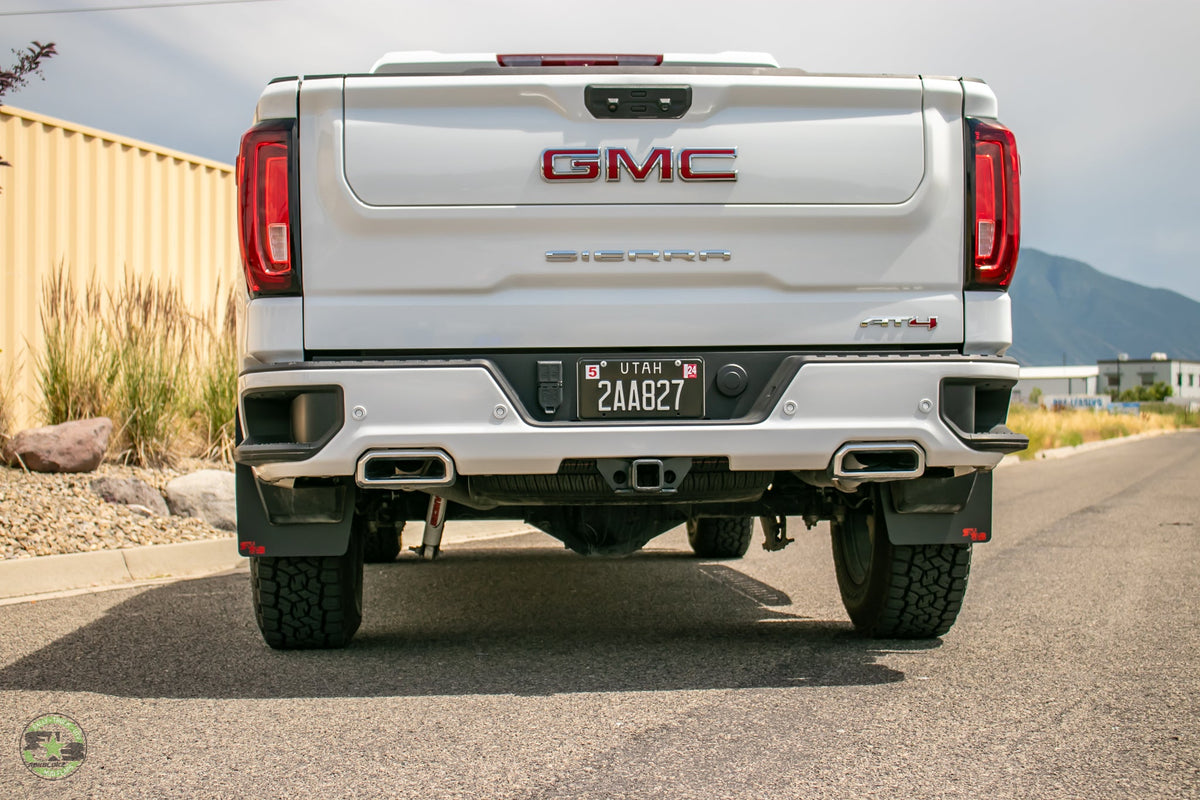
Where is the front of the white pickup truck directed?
away from the camera

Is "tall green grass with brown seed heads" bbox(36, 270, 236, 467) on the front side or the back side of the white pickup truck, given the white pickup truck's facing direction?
on the front side

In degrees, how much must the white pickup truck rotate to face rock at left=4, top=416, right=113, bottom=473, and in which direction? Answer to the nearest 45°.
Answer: approximately 45° to its left

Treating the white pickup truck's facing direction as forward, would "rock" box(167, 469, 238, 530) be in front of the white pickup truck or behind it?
in front

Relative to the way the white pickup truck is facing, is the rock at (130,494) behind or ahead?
ahead

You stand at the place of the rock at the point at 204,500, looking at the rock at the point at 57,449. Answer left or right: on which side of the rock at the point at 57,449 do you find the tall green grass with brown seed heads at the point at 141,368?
right

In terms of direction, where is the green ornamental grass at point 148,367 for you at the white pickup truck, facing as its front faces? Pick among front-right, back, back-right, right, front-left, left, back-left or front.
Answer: front-left

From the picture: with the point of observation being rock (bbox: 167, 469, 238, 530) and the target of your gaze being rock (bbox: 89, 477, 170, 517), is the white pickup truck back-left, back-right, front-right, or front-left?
back-left

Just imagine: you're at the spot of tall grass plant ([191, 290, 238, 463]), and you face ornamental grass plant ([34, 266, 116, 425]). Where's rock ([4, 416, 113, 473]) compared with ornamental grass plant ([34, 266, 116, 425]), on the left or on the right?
left

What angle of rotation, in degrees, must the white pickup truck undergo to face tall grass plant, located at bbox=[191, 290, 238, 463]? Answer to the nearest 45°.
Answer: approximately 45° to its left
